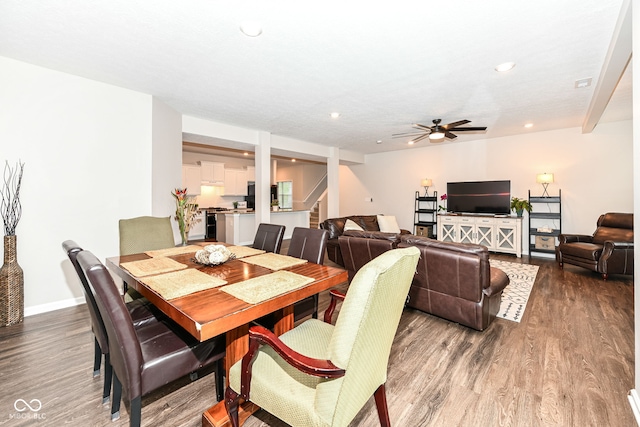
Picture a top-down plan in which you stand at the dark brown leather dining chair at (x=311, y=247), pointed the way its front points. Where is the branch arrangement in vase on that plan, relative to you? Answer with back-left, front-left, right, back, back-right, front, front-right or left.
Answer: front-right

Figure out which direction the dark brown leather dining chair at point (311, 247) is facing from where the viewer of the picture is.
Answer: facing the viewer and to the left of the viewer

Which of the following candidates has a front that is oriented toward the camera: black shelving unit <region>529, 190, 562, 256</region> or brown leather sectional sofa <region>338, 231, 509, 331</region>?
the black shelving unit

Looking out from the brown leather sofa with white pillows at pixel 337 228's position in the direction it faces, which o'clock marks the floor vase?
The floor vase is roughly at 3 o'clock from the brown leather sofa with white pillows.

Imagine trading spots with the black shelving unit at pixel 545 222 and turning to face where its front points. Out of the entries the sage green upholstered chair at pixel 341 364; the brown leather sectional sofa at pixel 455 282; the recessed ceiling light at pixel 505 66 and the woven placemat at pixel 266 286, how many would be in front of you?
4

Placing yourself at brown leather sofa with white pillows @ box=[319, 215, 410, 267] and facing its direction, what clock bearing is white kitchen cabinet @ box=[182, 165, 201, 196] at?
The white kitchen cabinet is roughly at 5 o'clock from the brown leather sofa with white pillows.

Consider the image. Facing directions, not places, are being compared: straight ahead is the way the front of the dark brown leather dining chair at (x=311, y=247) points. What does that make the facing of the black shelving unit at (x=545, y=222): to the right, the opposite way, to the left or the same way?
the same way

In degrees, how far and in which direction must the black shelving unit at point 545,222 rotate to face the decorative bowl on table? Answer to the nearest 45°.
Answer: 0° — it already faces it

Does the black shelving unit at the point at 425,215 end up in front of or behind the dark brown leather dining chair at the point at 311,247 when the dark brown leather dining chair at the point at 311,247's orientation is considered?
behind

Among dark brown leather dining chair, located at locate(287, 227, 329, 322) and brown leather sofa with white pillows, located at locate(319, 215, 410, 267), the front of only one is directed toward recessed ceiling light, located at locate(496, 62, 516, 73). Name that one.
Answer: the brown leather sofa with white pillows

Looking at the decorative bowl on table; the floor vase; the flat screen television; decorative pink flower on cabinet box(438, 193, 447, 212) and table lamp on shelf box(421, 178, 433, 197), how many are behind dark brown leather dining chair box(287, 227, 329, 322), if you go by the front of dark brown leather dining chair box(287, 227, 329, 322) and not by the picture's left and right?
3

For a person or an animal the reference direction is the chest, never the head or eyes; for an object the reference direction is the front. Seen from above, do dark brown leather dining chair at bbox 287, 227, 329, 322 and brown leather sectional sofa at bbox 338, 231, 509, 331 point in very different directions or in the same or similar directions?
very different directions

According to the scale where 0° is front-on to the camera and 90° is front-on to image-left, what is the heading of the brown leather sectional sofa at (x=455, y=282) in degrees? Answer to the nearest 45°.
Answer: approximately 225°

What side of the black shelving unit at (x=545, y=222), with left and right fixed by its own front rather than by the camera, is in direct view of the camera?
front

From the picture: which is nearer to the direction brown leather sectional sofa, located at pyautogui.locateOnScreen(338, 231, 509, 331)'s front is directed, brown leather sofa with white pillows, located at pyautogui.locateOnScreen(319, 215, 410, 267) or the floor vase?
the brown leather sofa with white pillows

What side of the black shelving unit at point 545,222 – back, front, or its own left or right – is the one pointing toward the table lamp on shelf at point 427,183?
right

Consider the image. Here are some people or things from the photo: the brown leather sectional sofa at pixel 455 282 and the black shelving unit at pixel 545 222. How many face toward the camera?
1

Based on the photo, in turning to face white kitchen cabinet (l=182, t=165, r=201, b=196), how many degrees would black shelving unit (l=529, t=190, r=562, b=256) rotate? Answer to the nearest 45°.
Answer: approximately 45° to its right
